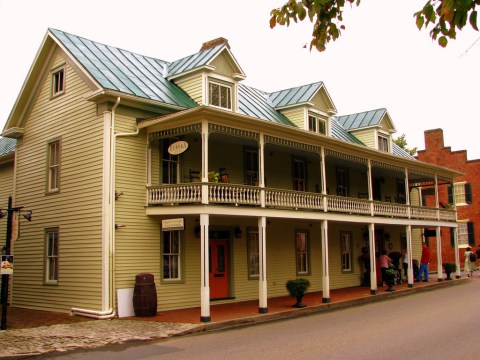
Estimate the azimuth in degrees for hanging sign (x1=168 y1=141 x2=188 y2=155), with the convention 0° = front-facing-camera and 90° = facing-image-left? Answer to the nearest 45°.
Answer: approximately 45°

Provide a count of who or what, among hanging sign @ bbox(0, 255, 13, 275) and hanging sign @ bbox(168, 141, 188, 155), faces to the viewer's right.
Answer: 0

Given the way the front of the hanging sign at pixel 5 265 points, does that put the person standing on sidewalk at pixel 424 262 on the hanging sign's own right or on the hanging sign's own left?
on the hanging sign's own left

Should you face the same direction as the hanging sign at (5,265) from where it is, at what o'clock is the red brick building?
The red brick building is roughly at 8 o'clock from the hanging sign.

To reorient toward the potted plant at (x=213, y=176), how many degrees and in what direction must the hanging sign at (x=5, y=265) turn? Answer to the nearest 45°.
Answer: approximately 90° to its left
